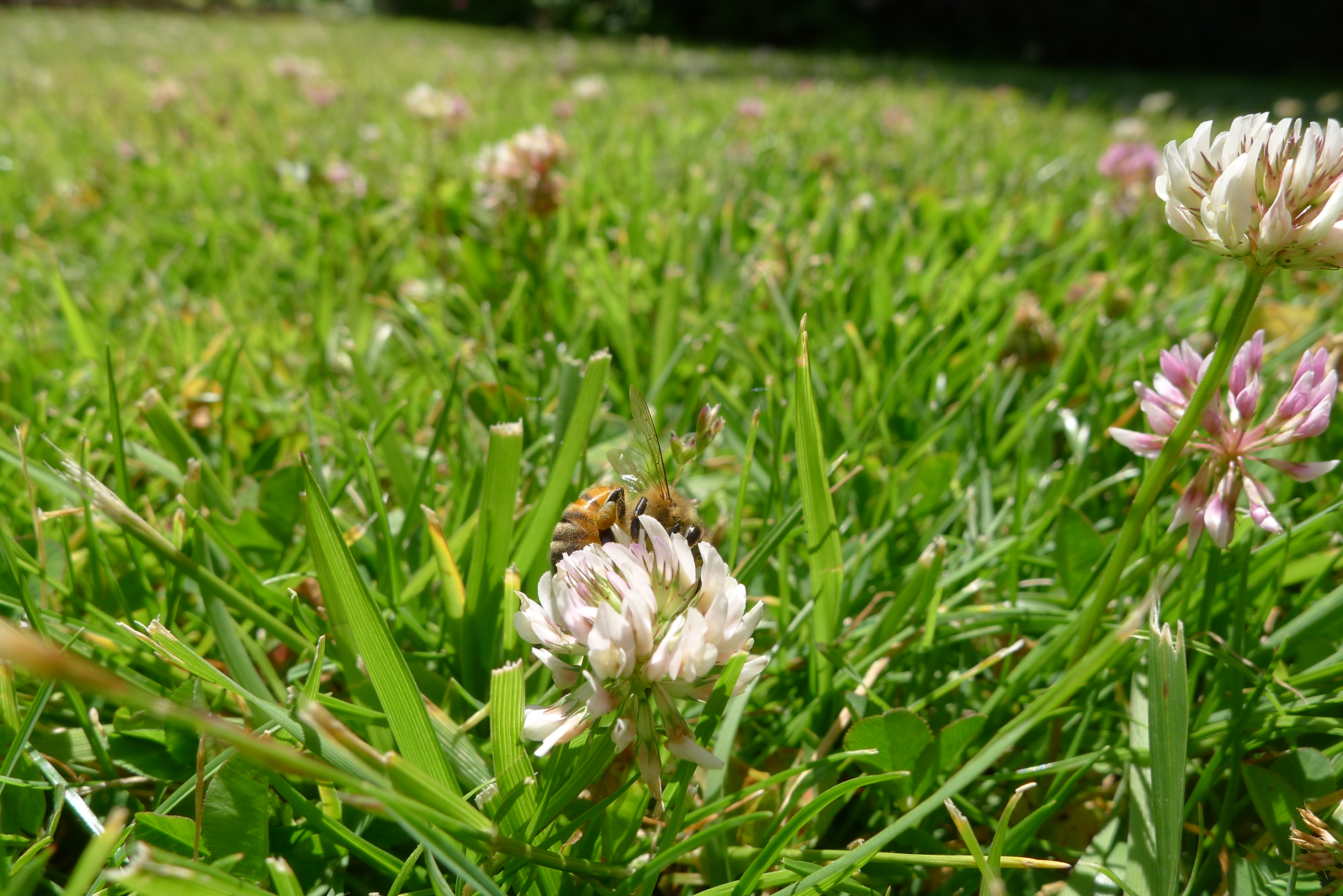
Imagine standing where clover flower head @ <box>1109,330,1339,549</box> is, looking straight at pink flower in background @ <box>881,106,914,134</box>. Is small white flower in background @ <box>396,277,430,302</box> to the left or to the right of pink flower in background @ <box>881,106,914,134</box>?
left

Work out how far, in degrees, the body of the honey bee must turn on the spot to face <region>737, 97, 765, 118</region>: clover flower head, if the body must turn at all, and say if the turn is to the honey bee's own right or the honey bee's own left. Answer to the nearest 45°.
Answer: approximately 90° to the honey bee's own left

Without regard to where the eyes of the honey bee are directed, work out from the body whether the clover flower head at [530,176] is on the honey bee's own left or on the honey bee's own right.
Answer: on the honey bee's own left

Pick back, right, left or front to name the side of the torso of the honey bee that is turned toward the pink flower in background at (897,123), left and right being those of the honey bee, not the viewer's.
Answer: left

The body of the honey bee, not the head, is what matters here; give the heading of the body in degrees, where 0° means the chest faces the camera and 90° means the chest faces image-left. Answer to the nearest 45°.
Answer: approximately 270°

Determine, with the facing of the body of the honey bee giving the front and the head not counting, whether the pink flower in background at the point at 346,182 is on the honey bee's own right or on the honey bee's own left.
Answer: on the honey bee's own left

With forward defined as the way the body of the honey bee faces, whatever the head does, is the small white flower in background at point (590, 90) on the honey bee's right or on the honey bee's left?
on the honey bee's left
